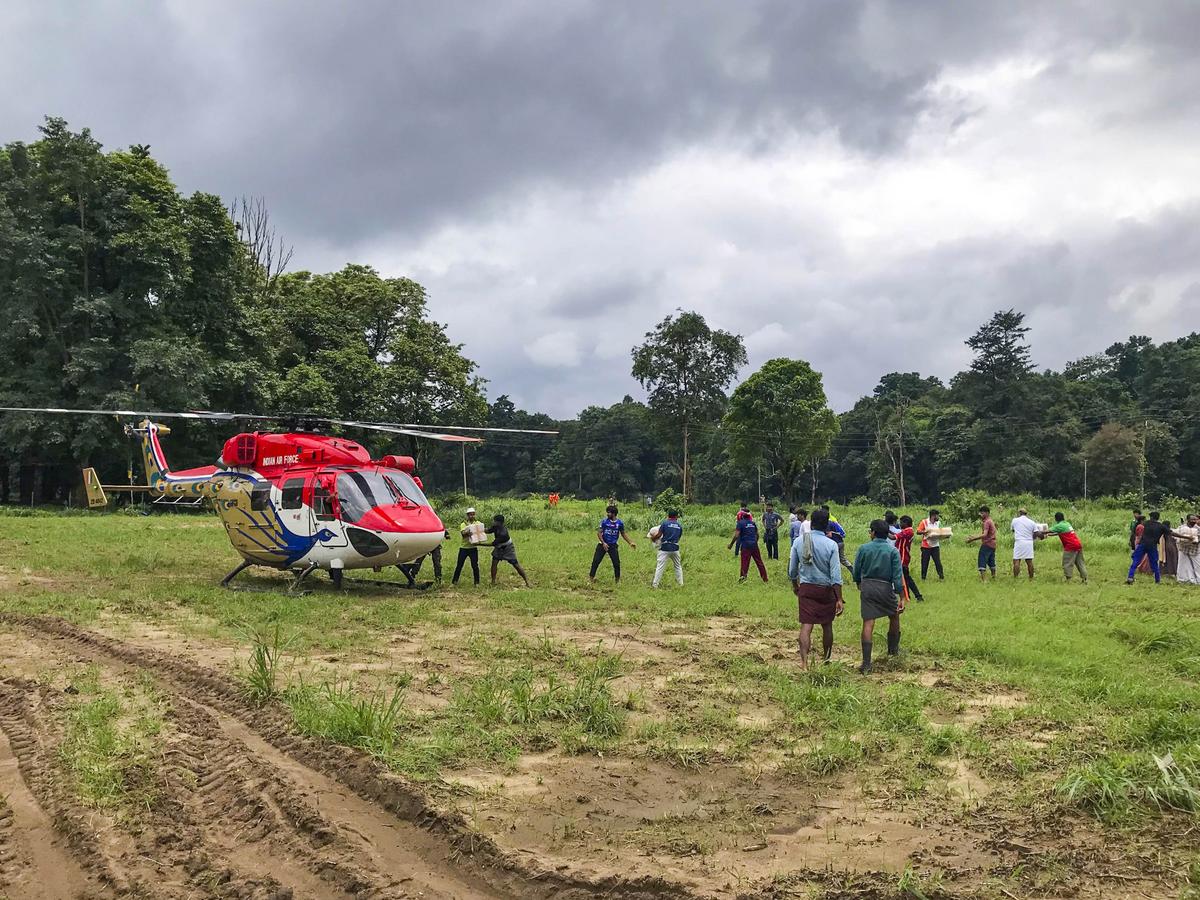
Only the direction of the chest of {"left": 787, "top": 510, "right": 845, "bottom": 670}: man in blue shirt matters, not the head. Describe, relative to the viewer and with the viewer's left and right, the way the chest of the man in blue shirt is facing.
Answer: facing away from the viewer

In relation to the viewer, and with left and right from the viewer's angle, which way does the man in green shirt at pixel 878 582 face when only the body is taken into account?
facing away from the viewer

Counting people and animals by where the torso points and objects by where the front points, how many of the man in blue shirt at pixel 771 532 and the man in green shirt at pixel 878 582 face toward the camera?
1

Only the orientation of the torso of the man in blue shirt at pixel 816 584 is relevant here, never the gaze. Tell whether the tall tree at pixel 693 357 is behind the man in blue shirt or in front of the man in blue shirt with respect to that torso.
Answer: in front

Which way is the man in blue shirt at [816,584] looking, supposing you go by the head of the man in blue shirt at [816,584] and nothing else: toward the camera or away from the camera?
away from the camera

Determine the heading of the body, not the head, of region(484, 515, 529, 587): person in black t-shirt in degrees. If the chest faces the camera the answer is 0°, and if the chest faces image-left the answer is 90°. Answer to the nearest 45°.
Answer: approximately 135°

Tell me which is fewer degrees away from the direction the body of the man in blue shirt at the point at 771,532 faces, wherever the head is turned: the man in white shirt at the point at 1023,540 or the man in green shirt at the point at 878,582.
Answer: the man in green shirt
